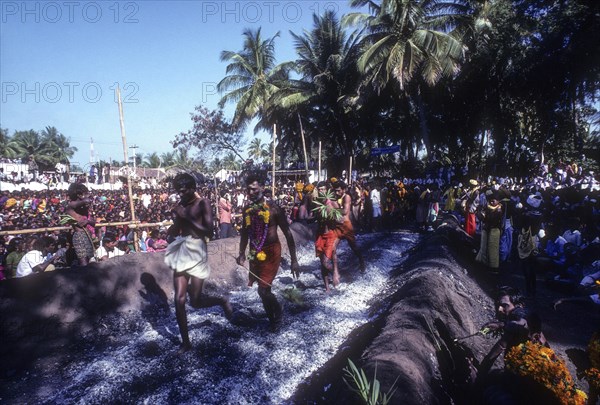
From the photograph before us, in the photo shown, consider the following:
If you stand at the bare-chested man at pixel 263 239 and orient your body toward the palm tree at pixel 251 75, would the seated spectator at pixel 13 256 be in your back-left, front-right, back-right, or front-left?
front-left

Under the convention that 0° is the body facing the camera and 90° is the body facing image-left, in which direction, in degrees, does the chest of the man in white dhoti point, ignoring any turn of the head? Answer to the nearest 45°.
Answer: approximately 45°

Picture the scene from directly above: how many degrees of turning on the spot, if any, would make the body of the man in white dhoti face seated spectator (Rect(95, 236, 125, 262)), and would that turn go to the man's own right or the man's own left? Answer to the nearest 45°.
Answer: approximately 135° to the man's own right

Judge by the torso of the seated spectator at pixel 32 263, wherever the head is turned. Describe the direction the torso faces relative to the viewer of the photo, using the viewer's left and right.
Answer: facing to the right of the viewer

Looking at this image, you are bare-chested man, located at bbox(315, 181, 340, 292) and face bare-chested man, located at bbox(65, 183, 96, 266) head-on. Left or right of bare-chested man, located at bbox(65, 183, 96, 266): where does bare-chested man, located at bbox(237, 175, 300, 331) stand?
left

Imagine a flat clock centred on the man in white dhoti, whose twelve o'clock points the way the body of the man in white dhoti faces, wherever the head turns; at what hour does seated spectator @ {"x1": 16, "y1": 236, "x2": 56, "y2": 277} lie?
The seated spectator is roughly at 3 o'clock from the man in white dhoti.

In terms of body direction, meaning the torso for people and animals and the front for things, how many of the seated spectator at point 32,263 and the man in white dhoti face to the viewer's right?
1

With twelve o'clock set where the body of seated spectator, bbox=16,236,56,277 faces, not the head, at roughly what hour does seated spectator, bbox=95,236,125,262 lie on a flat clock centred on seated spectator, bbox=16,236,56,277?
seated spectator, bbox=95,236,125,262 is roughly at 10 o'clock from seated spectator, bbox=16,236,56,277.

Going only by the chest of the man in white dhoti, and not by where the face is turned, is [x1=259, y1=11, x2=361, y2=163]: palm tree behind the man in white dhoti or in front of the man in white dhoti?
behind

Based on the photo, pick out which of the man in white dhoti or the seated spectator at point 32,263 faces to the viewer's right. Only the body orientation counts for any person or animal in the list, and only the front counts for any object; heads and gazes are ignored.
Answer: the seated spectator
